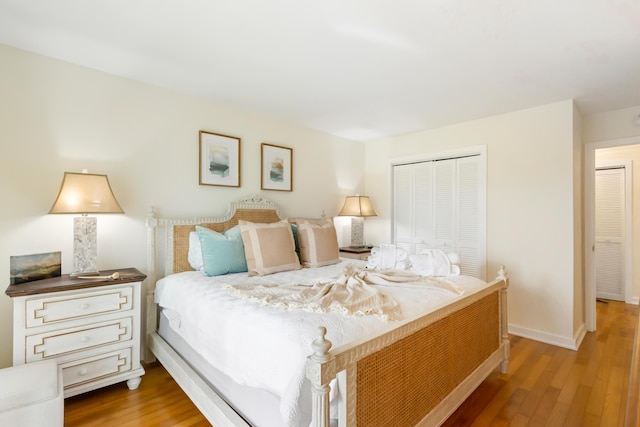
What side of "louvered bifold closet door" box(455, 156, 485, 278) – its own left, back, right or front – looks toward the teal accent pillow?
front

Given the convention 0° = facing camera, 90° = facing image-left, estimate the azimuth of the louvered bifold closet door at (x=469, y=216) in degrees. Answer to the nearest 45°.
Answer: approximately 45°

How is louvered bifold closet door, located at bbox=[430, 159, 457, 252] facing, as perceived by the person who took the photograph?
facing the viewer and to the left of the viewer

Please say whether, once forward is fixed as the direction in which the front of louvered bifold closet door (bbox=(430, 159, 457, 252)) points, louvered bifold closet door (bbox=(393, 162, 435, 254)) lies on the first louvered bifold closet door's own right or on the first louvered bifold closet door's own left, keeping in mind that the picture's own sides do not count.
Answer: on the first louvered bifold closet door's own right

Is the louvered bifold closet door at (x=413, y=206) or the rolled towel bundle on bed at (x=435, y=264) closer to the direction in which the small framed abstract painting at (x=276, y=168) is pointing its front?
the rolled towel bundle on bed

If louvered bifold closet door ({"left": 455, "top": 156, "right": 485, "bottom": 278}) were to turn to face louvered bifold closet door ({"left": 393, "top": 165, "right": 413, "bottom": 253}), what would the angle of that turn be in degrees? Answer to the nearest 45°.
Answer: approximately 45° to its right

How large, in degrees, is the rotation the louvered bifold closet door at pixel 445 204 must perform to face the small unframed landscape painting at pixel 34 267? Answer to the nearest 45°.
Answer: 0° — it already faces it

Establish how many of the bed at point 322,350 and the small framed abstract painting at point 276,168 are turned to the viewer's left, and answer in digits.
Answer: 0

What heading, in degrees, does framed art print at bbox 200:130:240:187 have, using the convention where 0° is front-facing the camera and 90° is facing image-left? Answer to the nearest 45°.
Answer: approximately 315°

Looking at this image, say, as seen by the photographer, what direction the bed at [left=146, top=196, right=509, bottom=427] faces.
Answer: facing the viewer and to the right of the viewer

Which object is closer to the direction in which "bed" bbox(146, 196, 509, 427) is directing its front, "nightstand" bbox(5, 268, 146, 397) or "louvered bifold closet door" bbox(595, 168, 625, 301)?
the louvered bifold closet door

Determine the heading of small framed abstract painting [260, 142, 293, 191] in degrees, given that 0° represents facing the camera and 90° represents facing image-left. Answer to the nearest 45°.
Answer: approximately 315°
